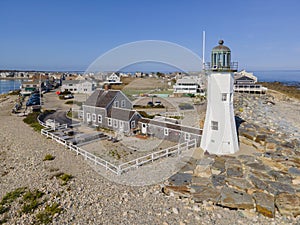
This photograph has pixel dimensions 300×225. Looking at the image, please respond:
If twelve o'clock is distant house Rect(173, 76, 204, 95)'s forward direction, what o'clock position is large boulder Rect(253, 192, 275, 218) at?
The large boulder is roughly at 12 o'clock from the distant house.

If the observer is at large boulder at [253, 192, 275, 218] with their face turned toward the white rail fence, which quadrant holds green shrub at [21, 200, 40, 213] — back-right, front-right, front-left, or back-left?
front-left

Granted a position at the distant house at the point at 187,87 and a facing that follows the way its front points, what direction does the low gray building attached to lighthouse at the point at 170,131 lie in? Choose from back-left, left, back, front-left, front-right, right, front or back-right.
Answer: front

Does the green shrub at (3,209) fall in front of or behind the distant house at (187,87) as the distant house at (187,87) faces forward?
in front

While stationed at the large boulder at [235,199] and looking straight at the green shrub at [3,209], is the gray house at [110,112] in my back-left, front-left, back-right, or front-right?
front-right

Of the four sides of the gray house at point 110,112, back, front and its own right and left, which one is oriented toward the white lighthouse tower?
left

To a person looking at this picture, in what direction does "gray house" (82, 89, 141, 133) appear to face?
facing the viewer and to the left of the viewer

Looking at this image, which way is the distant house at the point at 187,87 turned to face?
toward the camera

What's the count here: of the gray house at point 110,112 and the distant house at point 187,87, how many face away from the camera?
0

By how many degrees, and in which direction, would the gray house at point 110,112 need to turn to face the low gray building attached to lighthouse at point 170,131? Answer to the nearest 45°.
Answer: approximately 90° to its left

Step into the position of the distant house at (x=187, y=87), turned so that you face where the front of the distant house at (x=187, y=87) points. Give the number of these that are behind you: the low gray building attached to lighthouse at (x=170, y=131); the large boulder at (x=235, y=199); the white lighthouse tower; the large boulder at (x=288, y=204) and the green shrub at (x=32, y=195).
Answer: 0

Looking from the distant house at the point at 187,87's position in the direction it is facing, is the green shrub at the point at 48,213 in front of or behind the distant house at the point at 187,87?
in front

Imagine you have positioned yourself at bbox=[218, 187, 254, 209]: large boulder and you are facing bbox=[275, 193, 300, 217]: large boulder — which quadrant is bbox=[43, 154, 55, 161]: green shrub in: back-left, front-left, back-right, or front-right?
back-left
